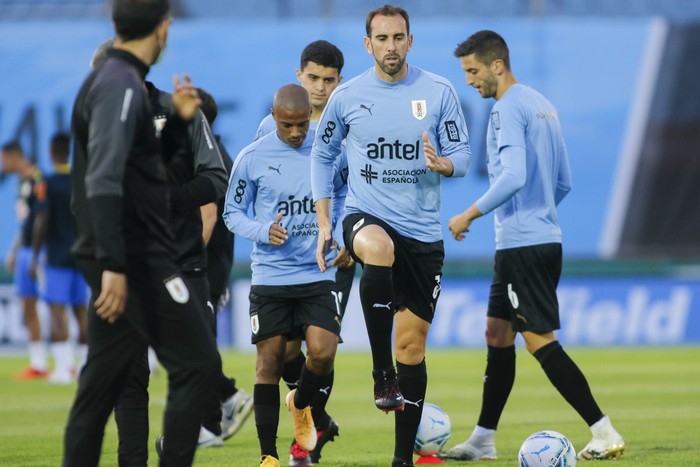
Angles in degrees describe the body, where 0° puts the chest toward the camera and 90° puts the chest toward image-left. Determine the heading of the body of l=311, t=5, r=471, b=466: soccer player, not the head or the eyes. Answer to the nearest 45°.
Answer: approximately 0°

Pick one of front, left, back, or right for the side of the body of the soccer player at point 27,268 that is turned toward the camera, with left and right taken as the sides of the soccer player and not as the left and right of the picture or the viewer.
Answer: left

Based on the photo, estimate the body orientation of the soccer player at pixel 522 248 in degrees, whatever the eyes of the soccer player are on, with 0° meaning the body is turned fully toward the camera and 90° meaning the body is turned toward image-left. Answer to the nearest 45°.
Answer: approximately 90°

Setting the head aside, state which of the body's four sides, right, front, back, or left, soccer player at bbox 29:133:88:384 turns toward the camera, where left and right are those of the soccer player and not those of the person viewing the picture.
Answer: back

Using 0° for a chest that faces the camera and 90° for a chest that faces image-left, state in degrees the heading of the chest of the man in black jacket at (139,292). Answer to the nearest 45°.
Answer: approximately 270°
